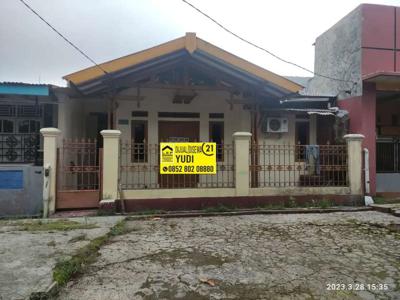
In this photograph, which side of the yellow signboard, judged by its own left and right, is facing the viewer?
front

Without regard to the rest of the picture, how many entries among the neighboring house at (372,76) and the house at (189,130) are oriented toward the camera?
2

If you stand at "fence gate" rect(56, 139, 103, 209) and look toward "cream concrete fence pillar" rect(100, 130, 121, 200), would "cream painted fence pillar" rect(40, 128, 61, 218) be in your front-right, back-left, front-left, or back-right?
back-right

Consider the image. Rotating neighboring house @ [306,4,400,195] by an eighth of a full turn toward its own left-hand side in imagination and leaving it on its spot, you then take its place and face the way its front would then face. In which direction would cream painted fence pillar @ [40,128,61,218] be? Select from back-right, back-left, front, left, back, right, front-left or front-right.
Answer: right

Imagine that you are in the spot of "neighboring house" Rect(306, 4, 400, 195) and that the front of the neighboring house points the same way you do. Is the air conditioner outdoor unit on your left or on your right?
on your right

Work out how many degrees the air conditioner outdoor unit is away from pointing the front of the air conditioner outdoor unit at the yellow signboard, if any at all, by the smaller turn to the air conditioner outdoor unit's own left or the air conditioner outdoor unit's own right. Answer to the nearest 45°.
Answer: approximately 45° to the air conditioner outdoor unit's own right

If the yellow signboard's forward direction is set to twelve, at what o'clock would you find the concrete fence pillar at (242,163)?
The concrete fence pillar is roughly at 9 o'clock from the yellow signboard.

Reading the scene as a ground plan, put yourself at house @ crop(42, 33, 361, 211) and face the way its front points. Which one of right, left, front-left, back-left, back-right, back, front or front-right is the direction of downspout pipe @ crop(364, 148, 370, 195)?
left

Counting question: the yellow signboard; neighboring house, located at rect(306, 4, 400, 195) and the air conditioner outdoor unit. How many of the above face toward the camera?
3

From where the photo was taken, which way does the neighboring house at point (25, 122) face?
toward the camera

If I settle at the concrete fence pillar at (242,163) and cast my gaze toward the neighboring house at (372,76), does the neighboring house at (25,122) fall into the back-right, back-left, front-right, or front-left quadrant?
back-left

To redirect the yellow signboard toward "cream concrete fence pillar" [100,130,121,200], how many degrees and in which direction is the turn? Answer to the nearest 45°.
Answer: approximately 90° to its right

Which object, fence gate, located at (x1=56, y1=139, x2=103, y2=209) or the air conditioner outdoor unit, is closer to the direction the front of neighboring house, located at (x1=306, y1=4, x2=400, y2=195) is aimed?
the fence gate

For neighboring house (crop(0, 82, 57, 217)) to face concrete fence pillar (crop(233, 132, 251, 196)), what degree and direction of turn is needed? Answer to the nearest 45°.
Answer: approximately 45° to its left

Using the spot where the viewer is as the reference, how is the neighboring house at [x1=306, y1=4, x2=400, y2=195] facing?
facing the viewer

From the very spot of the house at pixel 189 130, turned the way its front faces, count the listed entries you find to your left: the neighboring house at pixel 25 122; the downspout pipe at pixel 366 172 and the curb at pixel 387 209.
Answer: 2

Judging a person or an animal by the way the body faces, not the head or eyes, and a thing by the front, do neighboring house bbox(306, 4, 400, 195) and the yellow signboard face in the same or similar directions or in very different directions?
same or similar directions

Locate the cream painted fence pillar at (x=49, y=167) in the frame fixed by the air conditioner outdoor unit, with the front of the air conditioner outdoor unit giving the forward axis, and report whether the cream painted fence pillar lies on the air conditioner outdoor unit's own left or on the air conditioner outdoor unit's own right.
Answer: on the air conditioner outdoor unit's own right

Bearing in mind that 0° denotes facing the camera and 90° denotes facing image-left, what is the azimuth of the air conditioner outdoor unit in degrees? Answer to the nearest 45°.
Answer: approximately 0°

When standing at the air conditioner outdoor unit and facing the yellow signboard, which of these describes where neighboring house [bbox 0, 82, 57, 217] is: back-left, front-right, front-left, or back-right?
front-right
